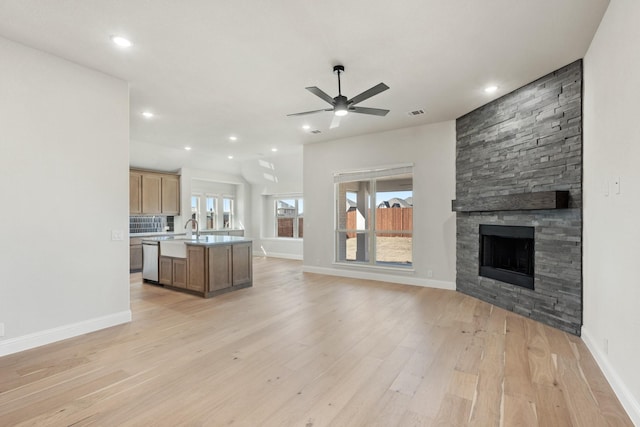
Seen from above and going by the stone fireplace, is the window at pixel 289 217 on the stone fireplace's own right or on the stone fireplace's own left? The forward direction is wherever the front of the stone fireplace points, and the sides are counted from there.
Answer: on the stone fireplace's own right

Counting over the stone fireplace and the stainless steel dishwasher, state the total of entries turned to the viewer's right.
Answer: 0

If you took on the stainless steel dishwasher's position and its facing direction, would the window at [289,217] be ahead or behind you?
behind

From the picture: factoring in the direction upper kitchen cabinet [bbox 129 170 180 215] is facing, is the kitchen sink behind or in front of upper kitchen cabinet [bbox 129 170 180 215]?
in front

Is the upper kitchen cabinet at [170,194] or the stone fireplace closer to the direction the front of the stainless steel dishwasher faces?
the stone fireplace

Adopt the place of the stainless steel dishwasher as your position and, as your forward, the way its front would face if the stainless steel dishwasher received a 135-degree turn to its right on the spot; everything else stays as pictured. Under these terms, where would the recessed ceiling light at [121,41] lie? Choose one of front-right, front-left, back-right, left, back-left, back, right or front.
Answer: back

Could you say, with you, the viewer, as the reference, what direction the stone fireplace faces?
facing the viewer and to the left of the viewer

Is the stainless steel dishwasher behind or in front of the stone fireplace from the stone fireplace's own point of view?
in front

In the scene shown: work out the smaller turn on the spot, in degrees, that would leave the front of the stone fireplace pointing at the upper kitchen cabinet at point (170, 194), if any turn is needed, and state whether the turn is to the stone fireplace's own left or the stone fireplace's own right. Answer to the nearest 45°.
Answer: approximately 45° to the stone fireplace's own right

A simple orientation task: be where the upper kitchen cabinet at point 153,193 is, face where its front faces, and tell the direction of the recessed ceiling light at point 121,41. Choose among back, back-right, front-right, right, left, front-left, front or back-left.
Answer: front-right

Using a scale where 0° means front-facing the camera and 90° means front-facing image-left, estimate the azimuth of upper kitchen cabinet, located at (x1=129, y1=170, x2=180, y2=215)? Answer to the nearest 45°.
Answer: approximately 315°
